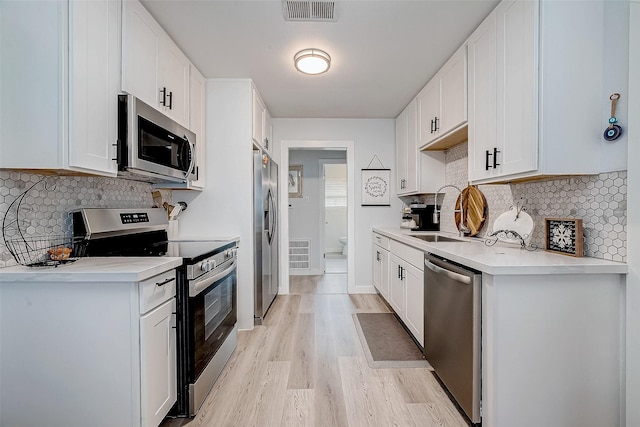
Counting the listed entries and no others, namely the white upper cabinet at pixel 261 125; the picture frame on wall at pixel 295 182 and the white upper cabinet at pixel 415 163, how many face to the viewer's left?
1

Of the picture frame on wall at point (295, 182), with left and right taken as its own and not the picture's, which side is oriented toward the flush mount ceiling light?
front

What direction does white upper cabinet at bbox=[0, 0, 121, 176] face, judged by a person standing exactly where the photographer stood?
facing the viewer and to the right of the viewer

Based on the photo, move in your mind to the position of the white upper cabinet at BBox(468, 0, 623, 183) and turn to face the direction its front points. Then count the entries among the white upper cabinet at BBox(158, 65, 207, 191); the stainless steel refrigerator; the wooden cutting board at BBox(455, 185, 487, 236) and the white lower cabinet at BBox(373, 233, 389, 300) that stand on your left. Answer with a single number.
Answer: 0

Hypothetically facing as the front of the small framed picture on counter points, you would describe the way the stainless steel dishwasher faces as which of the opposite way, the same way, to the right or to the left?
the same way

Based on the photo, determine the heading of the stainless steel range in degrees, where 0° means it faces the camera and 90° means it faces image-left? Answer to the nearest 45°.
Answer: approximately 315°

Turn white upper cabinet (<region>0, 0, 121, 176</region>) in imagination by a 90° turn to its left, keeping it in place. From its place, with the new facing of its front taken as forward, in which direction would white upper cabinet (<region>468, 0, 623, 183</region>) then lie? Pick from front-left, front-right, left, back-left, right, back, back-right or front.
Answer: right

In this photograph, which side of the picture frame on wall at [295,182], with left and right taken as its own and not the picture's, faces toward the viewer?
front

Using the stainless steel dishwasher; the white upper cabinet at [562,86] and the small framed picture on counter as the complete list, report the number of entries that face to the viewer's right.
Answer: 0

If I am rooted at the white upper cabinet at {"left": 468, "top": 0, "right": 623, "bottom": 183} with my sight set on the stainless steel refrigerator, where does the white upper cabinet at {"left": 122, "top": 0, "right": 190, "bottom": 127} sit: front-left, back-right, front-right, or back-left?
front-left

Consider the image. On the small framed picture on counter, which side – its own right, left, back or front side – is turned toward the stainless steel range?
front

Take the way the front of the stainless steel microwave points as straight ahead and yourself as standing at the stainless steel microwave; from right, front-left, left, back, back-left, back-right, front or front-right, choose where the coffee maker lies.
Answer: front-left

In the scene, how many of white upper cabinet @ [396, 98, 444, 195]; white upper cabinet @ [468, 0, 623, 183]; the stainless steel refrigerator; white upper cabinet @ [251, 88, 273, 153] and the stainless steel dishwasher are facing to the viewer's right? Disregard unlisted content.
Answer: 2

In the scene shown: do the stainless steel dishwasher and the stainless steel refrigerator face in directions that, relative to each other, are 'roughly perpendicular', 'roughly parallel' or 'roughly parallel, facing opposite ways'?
roughly parallel, facing opposite ways

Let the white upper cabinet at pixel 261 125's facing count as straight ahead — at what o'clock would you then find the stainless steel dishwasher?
The stainless steel dishwasher is roughly at 2 o'clock from the white upper cabinet.

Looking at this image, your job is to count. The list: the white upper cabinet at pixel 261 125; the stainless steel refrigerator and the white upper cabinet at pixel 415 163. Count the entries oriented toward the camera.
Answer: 0

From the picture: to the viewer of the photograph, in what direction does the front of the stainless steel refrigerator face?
facing to the right of the viewer

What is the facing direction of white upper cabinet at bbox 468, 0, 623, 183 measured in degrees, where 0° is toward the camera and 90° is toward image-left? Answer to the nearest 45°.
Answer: approximately 45°
